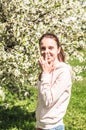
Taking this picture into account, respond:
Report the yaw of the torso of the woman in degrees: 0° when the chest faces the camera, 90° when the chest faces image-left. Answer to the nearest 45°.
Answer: approximately 45°

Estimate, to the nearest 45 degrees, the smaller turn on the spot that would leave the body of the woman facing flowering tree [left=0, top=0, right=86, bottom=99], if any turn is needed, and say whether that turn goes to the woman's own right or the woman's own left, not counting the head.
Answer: approximately 135° to the woman's own right
